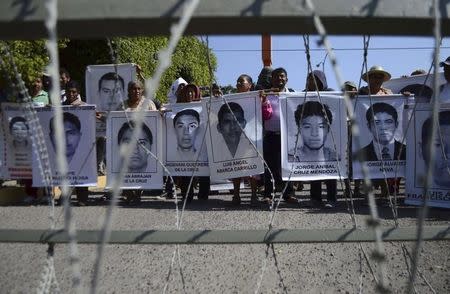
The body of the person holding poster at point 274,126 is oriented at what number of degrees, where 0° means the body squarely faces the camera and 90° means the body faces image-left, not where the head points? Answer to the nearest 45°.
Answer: approximately 0°
